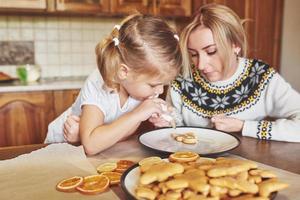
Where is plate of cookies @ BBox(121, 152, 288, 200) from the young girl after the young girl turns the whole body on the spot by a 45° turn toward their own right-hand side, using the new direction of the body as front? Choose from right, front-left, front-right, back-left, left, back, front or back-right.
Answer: front

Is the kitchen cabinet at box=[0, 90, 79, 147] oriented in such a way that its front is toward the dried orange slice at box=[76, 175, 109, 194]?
yes

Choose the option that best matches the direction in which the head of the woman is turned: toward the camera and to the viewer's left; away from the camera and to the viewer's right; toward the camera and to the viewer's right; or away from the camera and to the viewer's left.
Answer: toward the camera and to the viewer's left

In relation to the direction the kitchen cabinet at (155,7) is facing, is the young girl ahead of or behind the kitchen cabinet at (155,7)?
ahead

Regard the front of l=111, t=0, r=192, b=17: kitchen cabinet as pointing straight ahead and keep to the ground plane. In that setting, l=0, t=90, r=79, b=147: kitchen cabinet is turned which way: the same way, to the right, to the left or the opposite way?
the same way

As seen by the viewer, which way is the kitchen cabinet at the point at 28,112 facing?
toward the camera

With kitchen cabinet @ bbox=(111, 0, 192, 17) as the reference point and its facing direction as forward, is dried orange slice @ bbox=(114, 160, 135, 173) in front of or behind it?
in front

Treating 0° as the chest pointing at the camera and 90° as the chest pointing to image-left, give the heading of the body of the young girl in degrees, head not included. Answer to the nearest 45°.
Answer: approximately 315°

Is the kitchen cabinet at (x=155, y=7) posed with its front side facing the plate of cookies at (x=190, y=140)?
yes

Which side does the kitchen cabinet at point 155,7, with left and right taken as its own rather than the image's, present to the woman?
front

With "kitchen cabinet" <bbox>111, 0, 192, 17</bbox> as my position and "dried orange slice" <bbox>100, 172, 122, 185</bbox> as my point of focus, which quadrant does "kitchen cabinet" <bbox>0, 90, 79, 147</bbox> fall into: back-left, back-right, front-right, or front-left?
front-right

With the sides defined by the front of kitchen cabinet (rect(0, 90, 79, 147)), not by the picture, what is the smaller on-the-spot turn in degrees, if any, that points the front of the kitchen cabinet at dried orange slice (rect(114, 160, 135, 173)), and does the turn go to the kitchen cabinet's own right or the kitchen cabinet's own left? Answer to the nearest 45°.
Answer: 0° — it already faces it

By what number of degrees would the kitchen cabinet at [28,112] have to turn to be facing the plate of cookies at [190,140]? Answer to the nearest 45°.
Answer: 0° — it already faces it

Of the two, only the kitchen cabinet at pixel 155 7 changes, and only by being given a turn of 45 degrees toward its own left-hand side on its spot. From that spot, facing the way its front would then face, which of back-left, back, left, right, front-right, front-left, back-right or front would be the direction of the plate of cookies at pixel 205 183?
front-right

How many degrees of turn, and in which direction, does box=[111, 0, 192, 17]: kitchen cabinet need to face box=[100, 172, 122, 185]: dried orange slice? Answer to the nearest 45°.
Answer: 0° — it already faces it

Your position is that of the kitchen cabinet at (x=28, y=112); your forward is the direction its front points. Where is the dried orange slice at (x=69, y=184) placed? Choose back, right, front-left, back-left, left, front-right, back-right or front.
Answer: front

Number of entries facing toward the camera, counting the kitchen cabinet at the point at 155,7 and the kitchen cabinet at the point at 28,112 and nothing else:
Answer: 2
